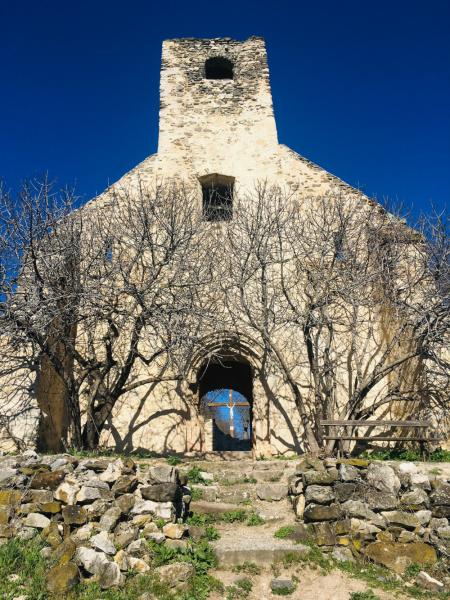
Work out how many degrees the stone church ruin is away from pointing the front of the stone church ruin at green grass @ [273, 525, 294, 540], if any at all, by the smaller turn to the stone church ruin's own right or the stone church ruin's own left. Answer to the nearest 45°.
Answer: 0° — it already faces it

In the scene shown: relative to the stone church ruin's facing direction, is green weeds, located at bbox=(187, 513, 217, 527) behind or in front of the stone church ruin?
in front

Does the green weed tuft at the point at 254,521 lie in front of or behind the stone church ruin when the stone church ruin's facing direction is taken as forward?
in front

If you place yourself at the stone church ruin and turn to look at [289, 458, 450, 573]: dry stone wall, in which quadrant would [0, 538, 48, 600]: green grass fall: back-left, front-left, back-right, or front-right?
front-right

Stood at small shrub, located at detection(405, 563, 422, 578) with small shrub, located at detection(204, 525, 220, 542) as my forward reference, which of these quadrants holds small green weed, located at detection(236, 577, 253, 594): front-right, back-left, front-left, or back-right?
front-left

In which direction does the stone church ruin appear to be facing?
toward the camera

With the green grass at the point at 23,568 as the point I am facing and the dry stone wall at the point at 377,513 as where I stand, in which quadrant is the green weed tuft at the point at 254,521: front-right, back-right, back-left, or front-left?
front-right

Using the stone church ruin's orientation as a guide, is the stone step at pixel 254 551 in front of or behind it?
in front
